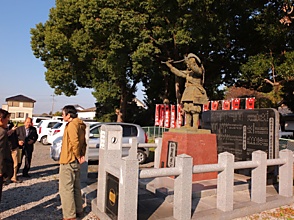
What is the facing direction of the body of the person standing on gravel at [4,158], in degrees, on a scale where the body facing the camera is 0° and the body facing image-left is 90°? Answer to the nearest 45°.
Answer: approximately 270°

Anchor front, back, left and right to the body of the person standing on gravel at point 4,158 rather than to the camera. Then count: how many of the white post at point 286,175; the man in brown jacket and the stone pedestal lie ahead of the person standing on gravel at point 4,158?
3

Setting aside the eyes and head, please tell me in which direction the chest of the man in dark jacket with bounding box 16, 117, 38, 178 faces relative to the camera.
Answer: toward the camera

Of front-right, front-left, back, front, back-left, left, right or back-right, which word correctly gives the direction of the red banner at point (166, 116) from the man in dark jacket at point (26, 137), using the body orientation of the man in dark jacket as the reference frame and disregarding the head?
back-left

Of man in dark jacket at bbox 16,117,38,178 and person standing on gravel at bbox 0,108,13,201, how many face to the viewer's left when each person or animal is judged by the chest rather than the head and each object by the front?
0

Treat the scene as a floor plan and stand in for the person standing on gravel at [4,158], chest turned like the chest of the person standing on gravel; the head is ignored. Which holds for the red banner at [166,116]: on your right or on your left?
on your left

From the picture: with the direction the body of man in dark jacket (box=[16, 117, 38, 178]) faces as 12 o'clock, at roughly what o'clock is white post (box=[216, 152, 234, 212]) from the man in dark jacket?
The white post is roughly at 11 o'clock from the man in dark jacket.

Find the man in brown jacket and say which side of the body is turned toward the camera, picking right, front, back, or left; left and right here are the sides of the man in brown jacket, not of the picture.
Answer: left

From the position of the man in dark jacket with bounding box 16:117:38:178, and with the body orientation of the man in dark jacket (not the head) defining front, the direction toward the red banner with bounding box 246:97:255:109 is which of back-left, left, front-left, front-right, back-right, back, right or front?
left
